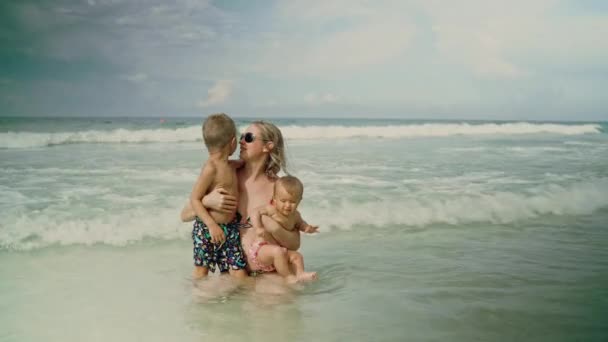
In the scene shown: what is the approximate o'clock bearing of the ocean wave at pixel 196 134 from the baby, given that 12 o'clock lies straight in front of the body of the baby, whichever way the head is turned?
The ocean wave is roughly at 7 o'clock from the baby.

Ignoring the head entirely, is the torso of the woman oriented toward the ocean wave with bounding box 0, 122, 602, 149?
no

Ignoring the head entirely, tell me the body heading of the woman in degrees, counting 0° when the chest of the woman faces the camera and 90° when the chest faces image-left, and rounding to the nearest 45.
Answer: approximately 45°

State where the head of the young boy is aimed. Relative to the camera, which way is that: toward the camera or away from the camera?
away from the camera
